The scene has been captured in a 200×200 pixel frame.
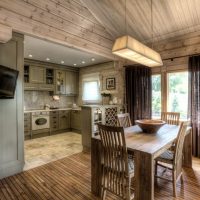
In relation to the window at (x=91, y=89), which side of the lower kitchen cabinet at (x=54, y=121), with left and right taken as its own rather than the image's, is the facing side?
left

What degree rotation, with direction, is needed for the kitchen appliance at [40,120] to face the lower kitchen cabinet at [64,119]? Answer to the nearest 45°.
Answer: approximately 135° to its left

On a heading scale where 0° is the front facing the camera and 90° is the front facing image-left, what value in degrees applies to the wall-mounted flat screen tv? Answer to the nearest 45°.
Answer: approximately 315°

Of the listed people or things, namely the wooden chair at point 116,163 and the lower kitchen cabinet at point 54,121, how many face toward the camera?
1

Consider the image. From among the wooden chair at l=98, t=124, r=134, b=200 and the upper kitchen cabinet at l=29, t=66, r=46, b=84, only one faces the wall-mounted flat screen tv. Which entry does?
the upper kitchen cabinet

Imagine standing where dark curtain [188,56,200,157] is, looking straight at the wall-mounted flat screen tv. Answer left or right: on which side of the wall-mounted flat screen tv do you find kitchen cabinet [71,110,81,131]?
right

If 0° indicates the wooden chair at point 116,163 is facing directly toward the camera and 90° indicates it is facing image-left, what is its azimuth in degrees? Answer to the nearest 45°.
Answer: approximately 225°
